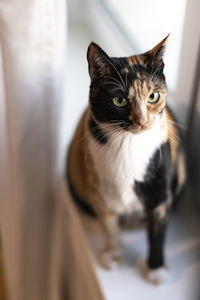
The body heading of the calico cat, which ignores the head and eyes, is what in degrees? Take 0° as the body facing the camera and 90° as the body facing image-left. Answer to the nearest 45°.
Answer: approximately 0°
